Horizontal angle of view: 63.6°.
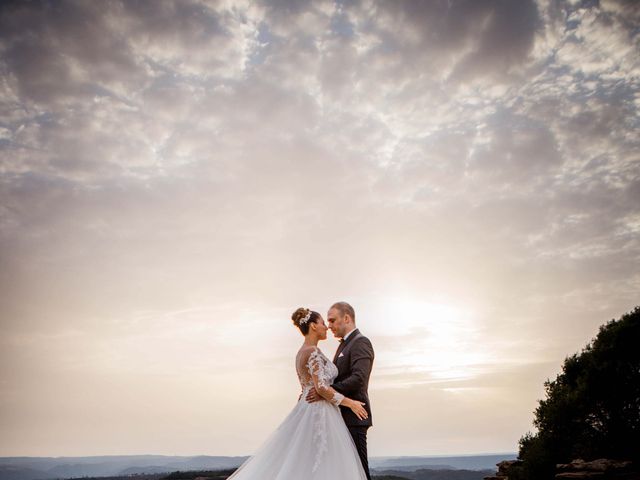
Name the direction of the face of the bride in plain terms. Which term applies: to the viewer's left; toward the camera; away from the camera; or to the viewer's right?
to the viewer's right

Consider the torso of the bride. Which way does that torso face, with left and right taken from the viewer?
facing to the right of the viewer
